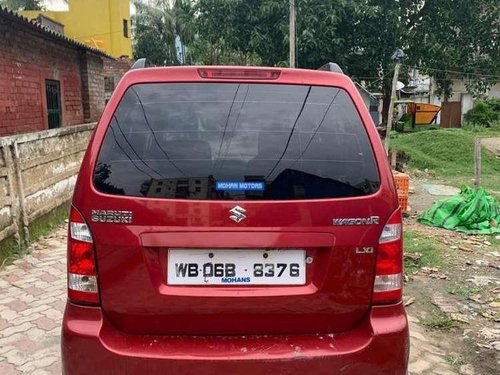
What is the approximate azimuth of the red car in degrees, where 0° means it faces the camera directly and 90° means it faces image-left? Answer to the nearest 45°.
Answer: approximately 180°

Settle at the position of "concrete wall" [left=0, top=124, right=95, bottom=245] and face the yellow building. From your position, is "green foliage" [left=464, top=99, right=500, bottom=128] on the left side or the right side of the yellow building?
right

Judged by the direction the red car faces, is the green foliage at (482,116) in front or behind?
in front

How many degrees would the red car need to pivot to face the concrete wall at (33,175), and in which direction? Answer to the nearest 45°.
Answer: approximately 45° to its left

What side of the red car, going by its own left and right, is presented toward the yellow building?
front

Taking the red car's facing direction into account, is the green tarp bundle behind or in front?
in front

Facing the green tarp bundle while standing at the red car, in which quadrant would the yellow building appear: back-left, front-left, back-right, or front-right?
front-left
